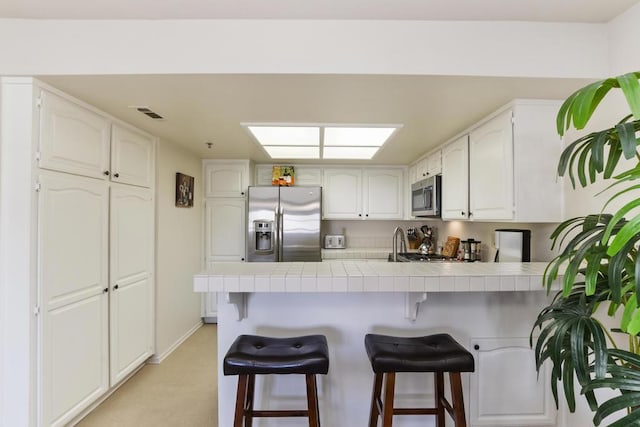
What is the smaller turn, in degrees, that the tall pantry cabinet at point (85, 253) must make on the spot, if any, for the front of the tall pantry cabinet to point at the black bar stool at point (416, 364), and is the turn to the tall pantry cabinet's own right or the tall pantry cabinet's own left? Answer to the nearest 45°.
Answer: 0° — it already faces it

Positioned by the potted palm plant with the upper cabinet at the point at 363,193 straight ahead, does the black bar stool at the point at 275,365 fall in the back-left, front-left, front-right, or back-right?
front-left

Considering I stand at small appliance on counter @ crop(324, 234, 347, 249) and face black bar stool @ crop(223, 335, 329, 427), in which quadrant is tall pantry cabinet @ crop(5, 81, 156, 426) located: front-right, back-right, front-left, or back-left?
front-right

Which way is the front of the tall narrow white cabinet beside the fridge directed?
toward the camera

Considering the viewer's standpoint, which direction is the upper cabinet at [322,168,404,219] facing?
facing the viewer

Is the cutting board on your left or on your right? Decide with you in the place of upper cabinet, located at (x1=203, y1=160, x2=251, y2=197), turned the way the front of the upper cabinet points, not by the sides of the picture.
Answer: on your left

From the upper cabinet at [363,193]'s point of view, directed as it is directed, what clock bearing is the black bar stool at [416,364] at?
The black bar stool is roughly at 12 o'clock from the upper cabinet.

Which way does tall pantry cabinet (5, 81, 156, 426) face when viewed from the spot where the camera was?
facing the viewer and to the right of the viewer

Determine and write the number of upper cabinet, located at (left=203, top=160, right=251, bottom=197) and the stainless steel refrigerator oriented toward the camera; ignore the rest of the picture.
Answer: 2

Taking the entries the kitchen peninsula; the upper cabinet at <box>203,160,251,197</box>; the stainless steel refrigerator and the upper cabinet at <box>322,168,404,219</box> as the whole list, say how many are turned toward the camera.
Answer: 4

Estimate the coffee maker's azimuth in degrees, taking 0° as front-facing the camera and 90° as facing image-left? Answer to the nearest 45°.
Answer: approximately 45°

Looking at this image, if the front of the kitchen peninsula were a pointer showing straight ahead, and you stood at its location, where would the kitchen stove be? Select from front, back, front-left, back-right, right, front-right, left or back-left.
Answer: back

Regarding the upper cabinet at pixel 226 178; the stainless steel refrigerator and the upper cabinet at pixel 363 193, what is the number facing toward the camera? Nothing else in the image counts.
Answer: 3

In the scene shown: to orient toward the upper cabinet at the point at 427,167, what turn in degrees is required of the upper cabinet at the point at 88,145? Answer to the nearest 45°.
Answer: approximately 45° to its left
